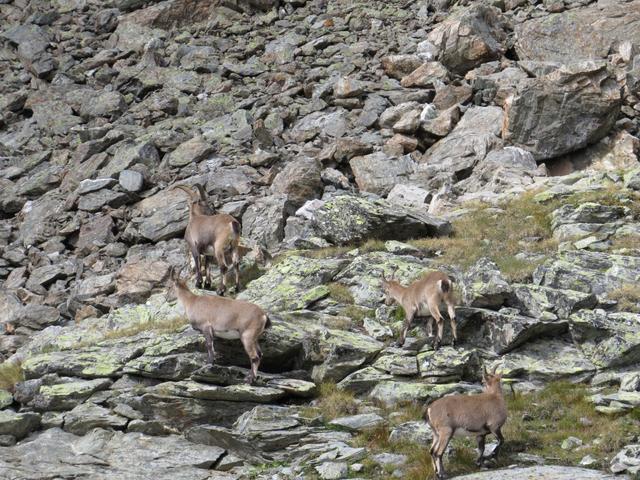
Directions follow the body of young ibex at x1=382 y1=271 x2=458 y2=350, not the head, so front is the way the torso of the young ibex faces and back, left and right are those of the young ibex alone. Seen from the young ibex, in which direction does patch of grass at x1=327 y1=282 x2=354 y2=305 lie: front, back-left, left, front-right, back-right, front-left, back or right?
front

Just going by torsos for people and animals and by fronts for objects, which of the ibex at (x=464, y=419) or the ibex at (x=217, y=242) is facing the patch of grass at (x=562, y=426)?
the ibex at (x=464, y=419)

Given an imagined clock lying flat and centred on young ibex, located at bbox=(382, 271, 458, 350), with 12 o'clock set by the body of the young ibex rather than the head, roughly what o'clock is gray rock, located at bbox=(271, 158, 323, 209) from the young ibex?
The gray rock is roughly at 1 o'clock from the young ibex.

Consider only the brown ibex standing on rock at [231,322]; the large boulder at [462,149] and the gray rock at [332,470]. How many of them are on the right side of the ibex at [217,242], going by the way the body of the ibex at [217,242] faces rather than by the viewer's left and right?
1

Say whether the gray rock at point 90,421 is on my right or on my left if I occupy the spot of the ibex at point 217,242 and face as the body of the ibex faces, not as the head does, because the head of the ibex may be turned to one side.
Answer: on my left

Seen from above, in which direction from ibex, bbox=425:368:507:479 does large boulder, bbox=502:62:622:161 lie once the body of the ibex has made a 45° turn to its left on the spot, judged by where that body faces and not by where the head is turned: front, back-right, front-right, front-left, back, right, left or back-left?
front

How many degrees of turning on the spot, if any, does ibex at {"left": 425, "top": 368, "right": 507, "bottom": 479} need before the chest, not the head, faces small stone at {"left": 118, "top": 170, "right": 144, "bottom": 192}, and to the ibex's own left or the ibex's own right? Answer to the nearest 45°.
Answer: approximately 90° to the ibex's own left

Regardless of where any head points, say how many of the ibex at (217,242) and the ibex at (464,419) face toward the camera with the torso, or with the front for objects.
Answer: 0

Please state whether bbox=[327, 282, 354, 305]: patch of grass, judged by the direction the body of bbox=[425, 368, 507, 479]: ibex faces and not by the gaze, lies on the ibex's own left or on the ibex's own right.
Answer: on the ibex's own left

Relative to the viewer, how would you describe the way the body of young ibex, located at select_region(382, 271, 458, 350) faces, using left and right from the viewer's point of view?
facing away from the viewer and to the left of the viewer

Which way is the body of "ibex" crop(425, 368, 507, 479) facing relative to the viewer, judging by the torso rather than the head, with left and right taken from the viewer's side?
facing away from the viewer and to the right of the viewer

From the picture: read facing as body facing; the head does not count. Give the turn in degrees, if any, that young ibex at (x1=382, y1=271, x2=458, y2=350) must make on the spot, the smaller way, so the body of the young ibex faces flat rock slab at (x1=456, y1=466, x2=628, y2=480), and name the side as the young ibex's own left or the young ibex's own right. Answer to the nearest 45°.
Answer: approximately 135° to the young ibex's own left

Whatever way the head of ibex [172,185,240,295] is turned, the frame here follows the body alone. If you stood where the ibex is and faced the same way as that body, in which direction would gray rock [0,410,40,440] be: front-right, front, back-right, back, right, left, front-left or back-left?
left

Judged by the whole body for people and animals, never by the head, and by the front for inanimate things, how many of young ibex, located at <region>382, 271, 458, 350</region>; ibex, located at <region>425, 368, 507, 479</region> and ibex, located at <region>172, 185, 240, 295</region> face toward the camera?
0

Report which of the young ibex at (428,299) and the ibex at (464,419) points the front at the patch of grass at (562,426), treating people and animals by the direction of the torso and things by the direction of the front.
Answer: the ibex

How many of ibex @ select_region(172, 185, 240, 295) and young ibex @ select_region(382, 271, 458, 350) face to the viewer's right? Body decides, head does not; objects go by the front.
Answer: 0

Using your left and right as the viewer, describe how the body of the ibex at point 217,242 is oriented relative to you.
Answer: facing away from the viewer and to the left of the viewer
